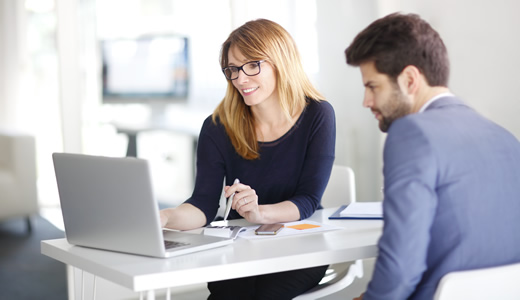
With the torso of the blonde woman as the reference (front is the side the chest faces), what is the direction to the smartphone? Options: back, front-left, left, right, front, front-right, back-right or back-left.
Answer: front-left

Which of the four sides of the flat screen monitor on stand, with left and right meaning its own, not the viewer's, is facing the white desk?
front

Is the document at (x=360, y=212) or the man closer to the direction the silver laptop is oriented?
the document

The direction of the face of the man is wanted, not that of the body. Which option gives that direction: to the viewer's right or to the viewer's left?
to the viewer's left

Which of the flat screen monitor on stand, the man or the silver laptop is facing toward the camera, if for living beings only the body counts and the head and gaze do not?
the flat screen monitor on stand

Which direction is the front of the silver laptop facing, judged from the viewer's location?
facing away from the viewer and to the right of the viewer

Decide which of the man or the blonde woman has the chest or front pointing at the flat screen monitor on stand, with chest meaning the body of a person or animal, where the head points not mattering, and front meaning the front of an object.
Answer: the man

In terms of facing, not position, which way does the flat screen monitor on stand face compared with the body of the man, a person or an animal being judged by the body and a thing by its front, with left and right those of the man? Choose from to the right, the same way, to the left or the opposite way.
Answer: the opposite way

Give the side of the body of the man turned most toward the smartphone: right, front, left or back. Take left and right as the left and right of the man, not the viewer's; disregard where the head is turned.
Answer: front

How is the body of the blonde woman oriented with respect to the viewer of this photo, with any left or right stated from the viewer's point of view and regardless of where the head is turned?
facing the viewer and to the left of the viewer

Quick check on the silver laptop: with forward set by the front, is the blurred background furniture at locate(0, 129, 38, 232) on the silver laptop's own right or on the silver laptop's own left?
on the silver laptop's own left

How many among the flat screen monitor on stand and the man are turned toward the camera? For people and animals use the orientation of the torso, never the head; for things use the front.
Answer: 1

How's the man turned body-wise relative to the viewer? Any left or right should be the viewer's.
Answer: facing away from the viewer and to the left of the viewer

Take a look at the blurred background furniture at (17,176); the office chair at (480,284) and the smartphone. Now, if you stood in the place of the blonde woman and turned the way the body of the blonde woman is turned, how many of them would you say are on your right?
1

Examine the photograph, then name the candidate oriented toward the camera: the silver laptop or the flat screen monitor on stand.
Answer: the flat screen monitor on stand

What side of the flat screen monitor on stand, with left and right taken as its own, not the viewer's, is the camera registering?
front

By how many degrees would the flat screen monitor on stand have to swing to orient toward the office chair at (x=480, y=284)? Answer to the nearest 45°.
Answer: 0° — it already faces it

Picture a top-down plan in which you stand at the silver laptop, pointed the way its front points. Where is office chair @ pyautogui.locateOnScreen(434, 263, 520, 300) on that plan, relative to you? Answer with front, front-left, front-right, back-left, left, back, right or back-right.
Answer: right

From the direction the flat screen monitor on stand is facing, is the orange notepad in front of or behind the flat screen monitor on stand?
in front

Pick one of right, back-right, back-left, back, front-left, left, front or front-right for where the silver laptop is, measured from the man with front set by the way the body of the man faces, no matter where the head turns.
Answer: front-left
